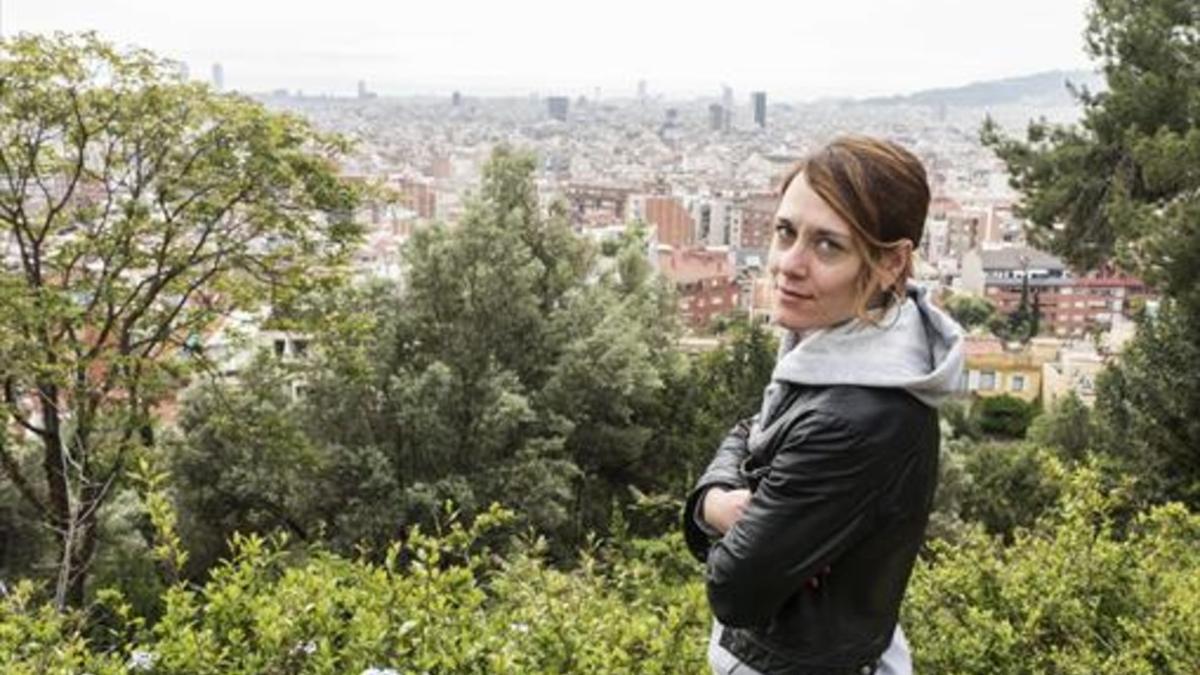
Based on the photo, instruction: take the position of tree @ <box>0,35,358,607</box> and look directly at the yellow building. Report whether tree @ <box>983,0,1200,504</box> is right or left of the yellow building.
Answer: right

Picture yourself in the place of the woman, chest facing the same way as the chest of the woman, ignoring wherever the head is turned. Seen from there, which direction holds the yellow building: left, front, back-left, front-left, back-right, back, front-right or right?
right

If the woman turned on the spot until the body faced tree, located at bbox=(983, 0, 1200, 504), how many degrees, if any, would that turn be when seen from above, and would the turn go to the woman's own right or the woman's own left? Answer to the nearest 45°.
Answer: approximately 90° to the woman's own right

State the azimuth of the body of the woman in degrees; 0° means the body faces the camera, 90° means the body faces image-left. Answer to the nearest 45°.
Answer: approximately 90°

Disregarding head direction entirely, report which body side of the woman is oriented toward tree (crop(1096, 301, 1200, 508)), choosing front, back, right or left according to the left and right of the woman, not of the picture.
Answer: right

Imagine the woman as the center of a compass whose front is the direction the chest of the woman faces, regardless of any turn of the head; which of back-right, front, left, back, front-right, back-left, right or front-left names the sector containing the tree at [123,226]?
front-right
